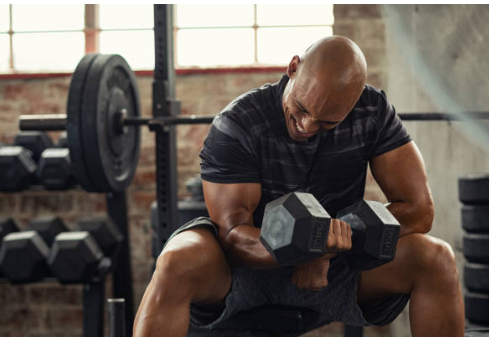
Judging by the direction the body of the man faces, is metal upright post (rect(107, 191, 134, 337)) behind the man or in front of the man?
behind

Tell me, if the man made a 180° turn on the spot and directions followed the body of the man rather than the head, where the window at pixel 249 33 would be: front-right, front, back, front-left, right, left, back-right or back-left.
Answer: front

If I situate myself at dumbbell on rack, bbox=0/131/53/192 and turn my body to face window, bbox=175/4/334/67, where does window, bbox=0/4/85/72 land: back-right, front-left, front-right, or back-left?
front-left

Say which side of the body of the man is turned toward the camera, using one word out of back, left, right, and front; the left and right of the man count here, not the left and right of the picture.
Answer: front
